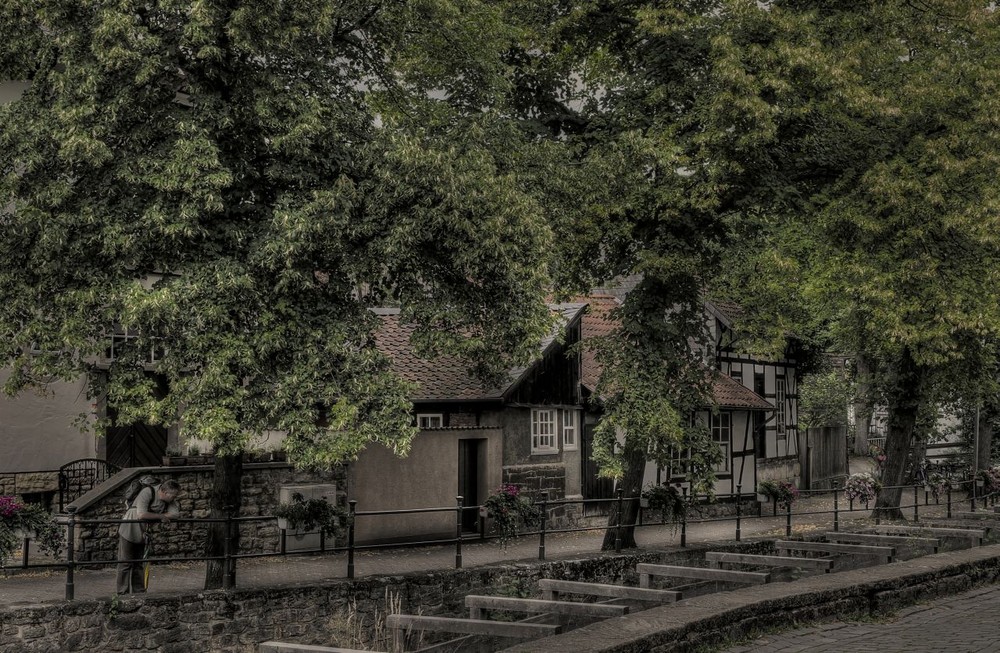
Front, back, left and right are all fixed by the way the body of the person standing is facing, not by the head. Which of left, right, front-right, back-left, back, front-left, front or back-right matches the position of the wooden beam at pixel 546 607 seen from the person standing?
front-right

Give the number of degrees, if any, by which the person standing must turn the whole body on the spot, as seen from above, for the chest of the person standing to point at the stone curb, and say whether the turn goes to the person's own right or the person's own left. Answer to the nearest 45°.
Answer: approximately 45° to the person's own right

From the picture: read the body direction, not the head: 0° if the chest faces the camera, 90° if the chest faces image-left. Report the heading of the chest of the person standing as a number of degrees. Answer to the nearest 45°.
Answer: approximately 270°

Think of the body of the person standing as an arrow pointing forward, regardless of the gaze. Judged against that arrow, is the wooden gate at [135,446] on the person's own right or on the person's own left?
on the person's own left

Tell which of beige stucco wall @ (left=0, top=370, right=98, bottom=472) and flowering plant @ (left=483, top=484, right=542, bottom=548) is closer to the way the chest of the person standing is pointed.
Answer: the flowering plant
